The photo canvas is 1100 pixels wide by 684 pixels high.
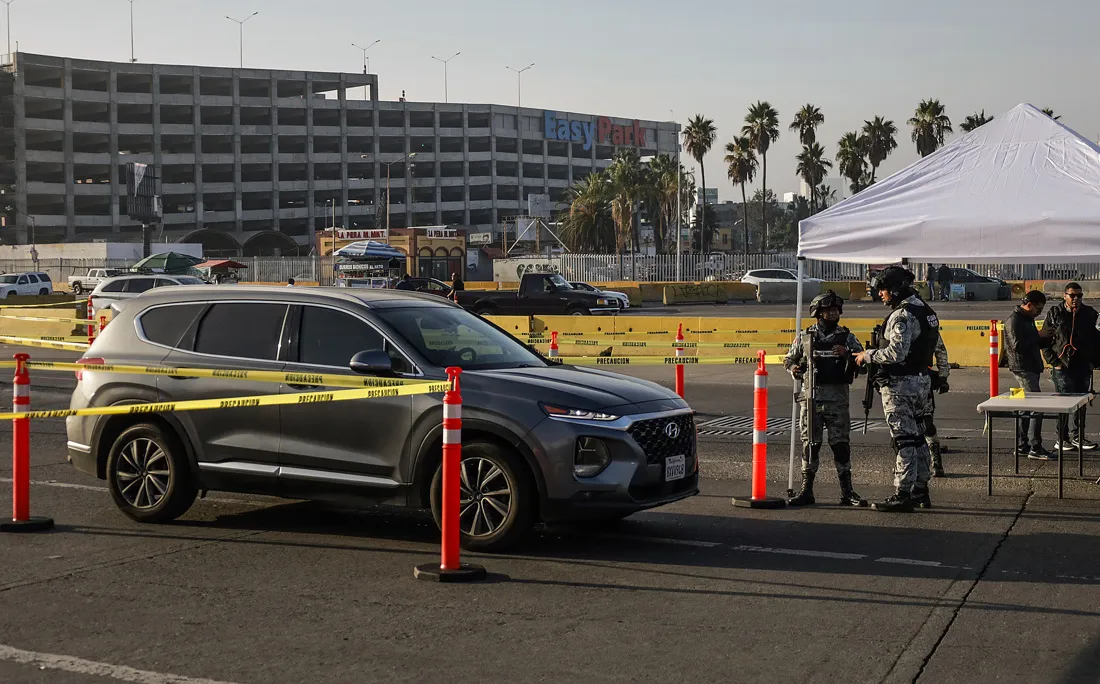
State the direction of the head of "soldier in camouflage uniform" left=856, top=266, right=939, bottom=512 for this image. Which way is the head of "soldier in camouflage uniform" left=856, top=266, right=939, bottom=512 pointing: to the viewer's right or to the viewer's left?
to the viewer's left

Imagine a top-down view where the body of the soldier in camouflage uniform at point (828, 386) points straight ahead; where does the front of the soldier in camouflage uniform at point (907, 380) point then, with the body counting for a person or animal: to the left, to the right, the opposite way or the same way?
to the right

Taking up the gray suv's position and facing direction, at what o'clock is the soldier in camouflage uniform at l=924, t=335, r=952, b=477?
The soldier in camouflage uniform is roughly at 10 o'clock from the gray suv.

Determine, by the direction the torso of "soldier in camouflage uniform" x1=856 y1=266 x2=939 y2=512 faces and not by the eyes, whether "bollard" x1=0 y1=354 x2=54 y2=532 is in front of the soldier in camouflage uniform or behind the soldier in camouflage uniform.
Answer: in front

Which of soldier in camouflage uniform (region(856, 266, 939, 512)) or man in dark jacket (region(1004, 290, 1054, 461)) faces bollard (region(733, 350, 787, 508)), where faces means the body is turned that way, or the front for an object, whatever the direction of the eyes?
the soldier in camouflage uniform

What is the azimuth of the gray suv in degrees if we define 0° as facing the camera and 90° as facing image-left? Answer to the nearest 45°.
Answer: approximately 315°

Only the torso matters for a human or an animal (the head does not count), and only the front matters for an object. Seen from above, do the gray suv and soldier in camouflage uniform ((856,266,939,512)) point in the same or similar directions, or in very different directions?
very different directions

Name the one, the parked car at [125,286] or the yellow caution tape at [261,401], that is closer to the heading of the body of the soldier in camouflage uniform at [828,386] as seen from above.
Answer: the yellow caution tape

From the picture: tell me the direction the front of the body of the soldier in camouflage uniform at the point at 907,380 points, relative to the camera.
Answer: to the viewer's left

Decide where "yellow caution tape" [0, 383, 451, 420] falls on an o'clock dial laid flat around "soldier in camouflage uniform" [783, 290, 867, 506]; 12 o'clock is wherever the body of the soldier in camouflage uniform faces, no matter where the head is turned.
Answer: The yellow caution tape is roughly at 2 o'clock from the soldier in camouflage uniform.

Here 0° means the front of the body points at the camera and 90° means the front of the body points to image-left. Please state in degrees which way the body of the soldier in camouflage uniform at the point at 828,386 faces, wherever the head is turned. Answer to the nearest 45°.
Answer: approximately 0°

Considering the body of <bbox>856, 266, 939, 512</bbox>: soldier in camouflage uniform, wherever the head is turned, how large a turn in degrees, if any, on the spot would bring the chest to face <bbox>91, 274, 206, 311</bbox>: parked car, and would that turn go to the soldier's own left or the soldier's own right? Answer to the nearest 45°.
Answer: approximately 45° to the soldier's own right

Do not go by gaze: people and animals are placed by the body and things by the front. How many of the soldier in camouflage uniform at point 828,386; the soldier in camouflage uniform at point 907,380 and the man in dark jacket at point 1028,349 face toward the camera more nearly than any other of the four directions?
1

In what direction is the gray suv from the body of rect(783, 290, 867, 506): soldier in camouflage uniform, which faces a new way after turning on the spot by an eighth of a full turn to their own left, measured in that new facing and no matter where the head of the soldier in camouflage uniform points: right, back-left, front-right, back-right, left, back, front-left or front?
right
